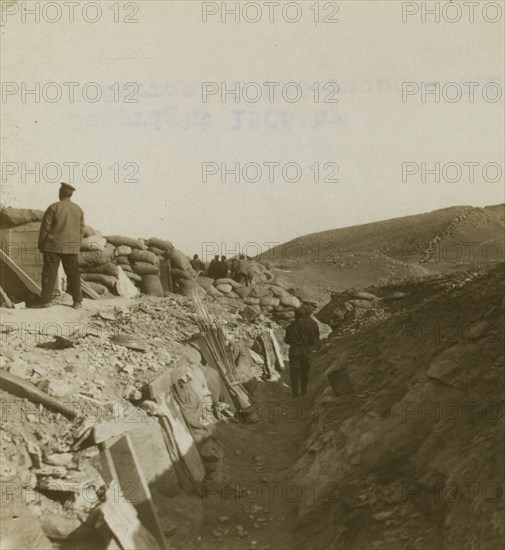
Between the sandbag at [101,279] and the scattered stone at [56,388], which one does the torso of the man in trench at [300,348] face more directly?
the sandbag

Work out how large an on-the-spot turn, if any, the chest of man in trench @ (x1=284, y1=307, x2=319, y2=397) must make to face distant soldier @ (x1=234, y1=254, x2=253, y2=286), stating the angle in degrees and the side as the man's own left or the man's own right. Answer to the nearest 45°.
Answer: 0° — they already face them

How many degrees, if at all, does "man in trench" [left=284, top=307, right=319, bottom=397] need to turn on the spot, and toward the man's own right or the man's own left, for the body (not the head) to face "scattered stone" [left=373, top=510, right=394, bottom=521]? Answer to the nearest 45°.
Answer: approximately 180°

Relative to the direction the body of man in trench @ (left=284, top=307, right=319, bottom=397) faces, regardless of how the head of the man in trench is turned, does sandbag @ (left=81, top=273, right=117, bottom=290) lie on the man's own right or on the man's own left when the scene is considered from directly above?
on the man's own left

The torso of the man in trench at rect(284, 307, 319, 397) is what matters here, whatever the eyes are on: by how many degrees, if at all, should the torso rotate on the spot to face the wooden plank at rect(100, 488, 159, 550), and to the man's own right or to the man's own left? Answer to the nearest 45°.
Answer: approximately 180°

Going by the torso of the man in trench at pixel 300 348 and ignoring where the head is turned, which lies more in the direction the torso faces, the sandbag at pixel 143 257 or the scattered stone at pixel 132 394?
the sandbag

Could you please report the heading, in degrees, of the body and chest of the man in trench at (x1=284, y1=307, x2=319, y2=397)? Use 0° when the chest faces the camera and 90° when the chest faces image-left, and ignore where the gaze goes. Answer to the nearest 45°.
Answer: approximately 180°
